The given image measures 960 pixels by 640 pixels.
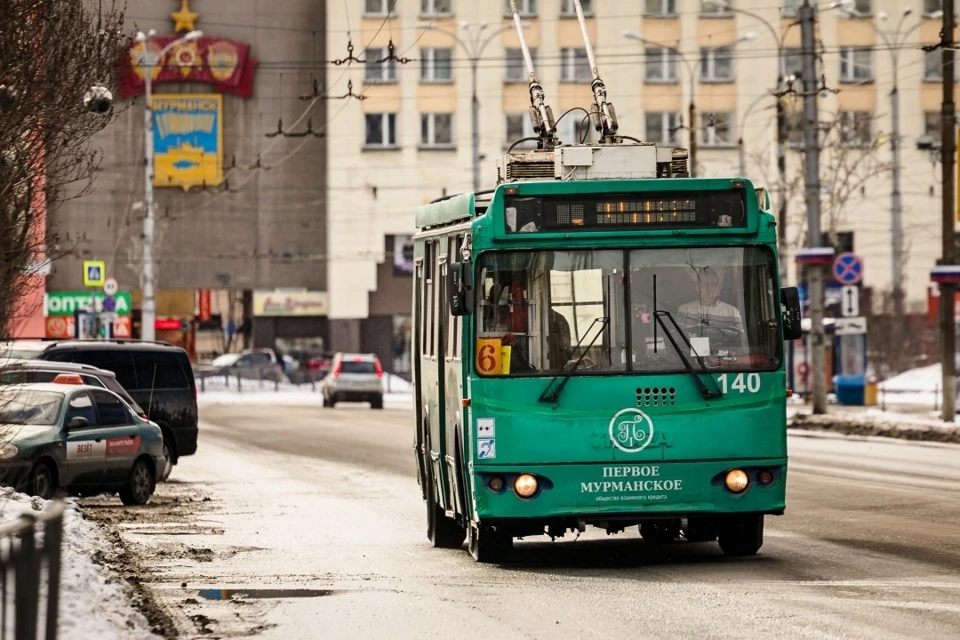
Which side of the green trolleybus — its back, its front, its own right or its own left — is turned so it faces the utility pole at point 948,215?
back

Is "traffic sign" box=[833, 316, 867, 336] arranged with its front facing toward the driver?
yes

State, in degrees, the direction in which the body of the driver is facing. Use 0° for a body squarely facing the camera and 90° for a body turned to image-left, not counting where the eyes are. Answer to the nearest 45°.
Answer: approximately 0°

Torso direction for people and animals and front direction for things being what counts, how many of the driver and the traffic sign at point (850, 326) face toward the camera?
2

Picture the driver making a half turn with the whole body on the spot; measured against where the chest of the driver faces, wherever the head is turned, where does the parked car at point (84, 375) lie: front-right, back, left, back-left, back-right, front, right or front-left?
front-left

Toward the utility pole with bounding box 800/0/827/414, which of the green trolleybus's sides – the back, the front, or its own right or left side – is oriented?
back

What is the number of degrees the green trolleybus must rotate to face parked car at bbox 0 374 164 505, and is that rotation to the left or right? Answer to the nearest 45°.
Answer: approximately 135° to its right

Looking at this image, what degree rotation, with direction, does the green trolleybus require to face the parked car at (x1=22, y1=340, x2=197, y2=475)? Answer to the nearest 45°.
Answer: approximately 135° to its right

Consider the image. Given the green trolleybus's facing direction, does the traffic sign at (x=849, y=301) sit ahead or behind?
behind
